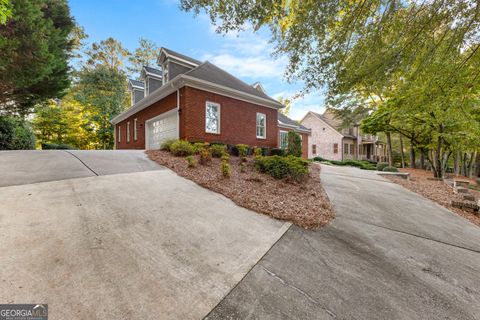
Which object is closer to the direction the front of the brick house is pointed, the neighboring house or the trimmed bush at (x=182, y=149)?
the trimmed bush

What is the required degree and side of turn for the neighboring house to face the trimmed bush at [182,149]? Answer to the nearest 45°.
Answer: approximately 45° to its right

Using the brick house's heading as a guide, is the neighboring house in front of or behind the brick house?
behind

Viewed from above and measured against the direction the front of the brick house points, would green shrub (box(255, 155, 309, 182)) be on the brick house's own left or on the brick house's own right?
on the brick house's own left

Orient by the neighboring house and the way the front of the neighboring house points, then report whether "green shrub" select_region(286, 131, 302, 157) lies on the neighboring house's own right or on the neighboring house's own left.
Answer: on the neighboring house's own right

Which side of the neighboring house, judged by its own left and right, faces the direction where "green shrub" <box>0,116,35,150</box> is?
right

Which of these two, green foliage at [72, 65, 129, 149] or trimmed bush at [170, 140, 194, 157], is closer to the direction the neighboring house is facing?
the trimmed bush
